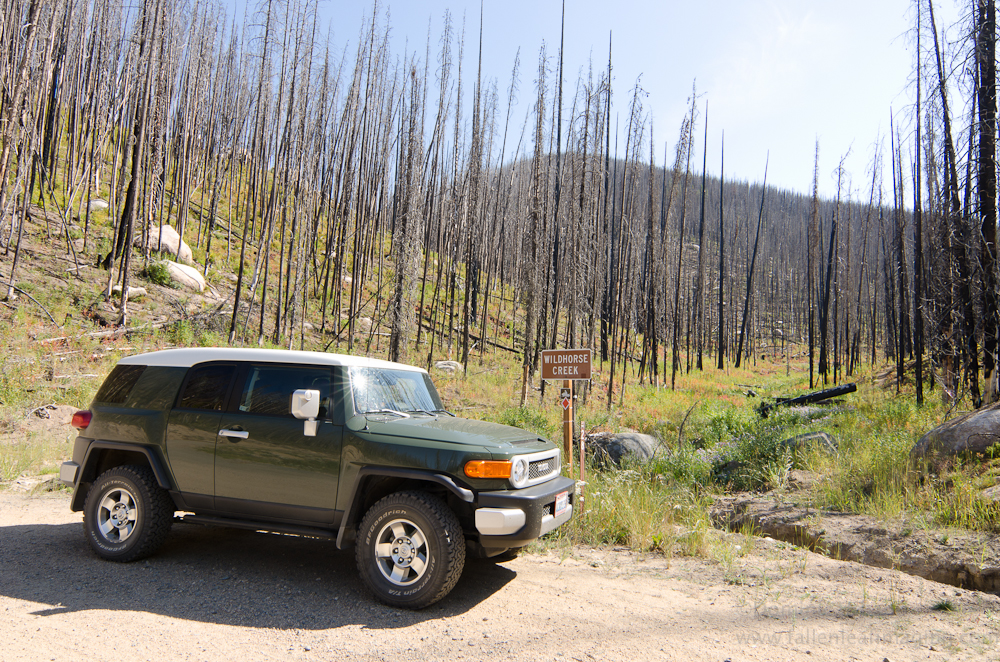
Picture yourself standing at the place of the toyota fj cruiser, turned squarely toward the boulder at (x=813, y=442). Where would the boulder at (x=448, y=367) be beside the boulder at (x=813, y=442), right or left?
left

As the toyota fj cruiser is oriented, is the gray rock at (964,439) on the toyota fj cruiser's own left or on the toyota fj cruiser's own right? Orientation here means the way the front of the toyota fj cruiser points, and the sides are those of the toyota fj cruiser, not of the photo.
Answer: on the toyota fj cruiser's own left

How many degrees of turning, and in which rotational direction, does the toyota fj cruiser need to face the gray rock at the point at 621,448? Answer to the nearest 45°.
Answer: approximately 90° to its left

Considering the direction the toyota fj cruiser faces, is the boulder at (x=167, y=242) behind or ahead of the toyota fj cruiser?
behind

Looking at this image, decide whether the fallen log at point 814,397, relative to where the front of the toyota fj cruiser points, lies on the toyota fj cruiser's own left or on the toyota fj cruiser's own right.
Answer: on the toyota fj cruiser's own left

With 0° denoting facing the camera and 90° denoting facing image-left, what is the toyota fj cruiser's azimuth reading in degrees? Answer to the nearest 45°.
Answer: approximately 315°

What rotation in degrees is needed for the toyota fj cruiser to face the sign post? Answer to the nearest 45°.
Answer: approximately 90° to its left

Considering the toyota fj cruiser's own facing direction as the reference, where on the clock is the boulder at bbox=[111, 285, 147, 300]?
The boulder is roughly at 7 o'clock from the toyota fj cruiser.

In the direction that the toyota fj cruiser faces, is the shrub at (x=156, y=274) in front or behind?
behind

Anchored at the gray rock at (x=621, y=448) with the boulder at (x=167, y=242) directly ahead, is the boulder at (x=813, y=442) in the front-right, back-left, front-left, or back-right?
back-right
